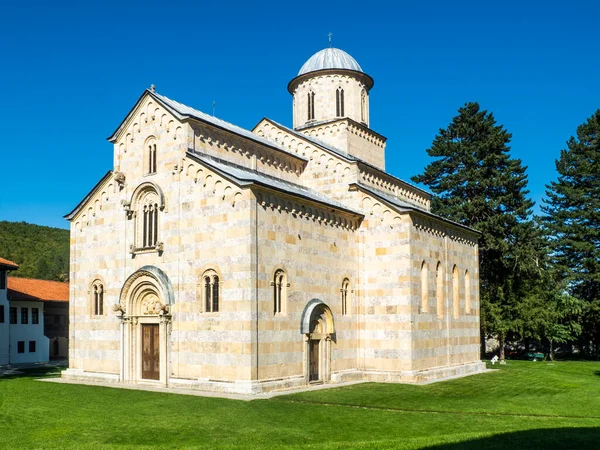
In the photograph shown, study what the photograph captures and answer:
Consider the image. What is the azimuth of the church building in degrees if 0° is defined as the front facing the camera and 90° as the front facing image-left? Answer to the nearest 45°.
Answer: approximately 45°

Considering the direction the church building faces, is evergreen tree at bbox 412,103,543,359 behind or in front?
behind
